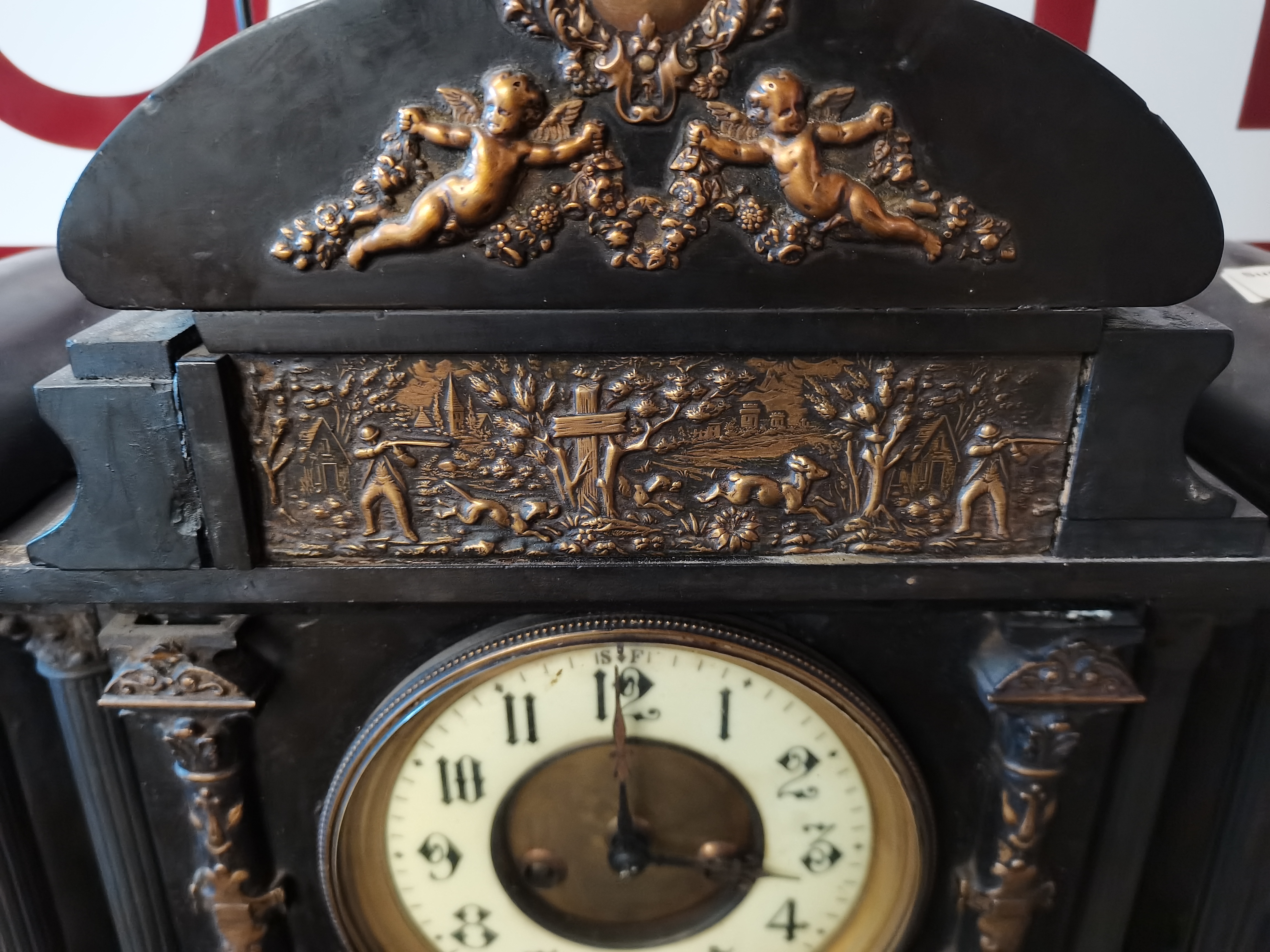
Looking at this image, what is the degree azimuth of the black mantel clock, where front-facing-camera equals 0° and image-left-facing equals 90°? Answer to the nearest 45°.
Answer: approximately 0°
